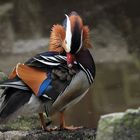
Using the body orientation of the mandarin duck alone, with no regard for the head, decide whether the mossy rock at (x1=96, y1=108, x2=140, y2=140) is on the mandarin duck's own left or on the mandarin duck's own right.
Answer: on the mandarin duck's own right

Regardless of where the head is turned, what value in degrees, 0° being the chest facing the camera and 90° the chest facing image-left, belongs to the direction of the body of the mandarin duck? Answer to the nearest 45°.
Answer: approximately 270°
